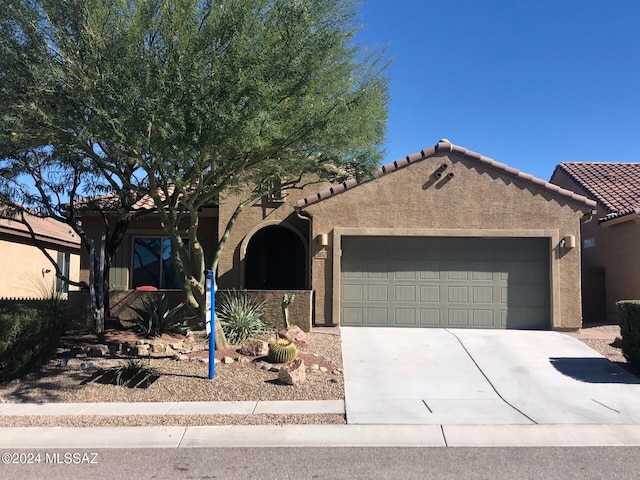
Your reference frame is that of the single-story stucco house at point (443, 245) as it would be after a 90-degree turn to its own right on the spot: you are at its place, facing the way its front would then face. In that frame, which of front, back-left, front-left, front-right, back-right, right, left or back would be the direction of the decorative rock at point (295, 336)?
front-left

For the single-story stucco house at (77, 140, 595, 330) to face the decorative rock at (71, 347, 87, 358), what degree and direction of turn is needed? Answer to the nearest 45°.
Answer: approximately 45° to its right

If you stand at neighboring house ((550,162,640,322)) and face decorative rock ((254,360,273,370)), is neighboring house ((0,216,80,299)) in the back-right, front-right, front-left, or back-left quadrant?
front-right

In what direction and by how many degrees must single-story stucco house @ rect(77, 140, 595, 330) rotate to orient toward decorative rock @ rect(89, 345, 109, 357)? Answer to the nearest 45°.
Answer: approximately 45° to its right

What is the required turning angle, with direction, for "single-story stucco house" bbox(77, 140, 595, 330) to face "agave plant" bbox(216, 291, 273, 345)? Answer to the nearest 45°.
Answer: approximately 45° to its right

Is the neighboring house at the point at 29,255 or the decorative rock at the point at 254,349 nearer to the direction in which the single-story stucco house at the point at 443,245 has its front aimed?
the decorative rock

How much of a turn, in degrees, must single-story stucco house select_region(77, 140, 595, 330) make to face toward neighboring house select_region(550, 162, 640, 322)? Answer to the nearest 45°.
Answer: approximately 135° to its left

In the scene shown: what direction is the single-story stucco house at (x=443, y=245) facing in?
toward the camera

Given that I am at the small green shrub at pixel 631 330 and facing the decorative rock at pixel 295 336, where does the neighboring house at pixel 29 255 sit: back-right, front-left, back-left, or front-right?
front-right

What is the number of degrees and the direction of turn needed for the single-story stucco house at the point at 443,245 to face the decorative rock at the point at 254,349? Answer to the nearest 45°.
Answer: approximately 45° to its right

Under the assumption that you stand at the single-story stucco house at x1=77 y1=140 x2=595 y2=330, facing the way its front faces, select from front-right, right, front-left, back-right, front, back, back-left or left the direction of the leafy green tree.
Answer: front-right

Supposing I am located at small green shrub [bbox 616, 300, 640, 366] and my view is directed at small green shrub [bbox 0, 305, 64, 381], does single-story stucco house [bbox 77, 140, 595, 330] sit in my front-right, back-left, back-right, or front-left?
front-right

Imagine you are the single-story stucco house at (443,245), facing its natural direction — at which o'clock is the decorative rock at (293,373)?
The decorative rock is roughly at 1 o'clock from the single-story stucco house.

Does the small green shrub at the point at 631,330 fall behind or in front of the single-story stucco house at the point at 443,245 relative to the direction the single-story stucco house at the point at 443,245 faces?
in front
